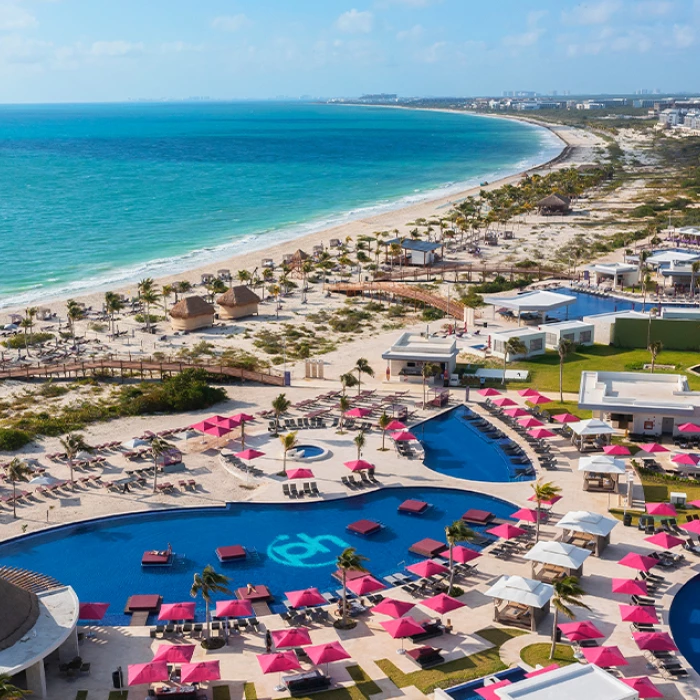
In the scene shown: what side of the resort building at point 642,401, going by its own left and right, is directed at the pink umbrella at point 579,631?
front

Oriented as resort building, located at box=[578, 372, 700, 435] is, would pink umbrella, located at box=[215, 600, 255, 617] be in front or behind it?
in front

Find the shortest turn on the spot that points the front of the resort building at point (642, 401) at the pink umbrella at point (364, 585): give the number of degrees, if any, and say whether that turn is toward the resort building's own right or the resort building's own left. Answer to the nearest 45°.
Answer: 0° — it already faces it

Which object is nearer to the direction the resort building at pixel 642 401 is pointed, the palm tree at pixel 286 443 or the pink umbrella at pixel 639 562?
the pink umbrella

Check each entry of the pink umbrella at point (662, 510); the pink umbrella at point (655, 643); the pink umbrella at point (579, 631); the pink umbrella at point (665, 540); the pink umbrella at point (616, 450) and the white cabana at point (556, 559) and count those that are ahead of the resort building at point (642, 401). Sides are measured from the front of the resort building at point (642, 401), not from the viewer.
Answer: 6

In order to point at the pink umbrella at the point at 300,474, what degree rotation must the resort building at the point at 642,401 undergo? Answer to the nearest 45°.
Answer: approximately 45° to its right

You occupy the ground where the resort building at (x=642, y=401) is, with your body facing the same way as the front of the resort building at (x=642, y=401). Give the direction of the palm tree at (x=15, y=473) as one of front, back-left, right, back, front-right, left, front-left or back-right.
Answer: front-right

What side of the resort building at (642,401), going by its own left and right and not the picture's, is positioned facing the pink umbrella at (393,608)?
front

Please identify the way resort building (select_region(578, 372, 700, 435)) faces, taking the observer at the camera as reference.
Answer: facing the viewer

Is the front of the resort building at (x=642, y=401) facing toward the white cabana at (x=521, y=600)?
yes

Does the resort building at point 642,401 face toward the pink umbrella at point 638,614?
yes

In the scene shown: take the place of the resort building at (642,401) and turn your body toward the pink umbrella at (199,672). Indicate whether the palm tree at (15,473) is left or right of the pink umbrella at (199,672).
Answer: right

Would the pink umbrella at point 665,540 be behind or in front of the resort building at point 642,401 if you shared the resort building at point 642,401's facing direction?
in front

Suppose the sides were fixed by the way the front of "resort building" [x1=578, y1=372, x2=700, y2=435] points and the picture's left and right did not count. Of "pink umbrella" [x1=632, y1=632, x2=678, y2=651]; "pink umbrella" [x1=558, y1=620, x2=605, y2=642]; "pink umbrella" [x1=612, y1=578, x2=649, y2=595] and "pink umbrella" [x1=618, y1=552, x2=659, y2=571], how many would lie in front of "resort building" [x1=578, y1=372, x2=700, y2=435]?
4
